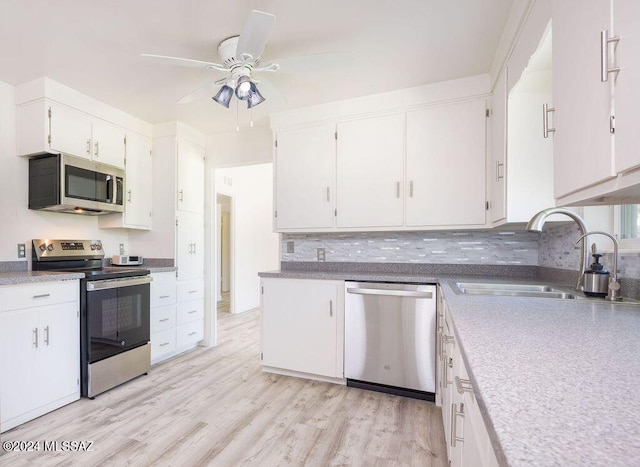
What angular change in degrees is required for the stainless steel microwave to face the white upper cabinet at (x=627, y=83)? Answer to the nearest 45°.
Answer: approximately 45° to its right

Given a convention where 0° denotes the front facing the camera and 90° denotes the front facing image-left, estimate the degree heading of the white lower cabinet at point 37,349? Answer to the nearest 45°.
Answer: approximately 315°

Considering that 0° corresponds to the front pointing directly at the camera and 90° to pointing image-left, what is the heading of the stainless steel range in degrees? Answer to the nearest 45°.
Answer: approximately 315°

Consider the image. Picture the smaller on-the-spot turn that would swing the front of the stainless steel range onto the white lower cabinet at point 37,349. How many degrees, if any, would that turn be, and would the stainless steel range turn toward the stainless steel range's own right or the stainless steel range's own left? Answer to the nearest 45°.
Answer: approximately 90° to the stainless steel range's own right

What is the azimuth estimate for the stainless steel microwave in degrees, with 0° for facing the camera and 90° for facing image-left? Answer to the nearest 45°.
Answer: approximately 315°

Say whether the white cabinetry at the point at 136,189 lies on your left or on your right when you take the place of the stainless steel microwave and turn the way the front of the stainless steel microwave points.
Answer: on your left
